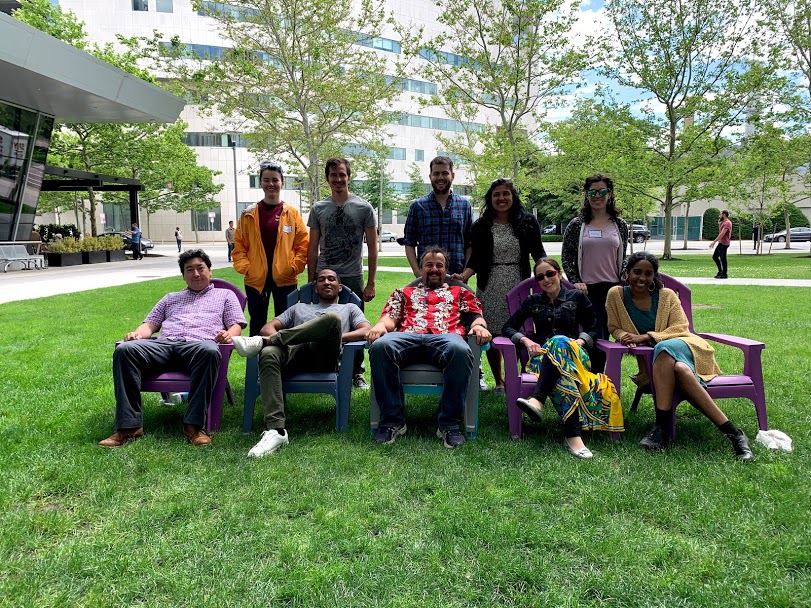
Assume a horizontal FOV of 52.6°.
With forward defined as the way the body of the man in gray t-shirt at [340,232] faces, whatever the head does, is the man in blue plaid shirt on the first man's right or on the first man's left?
on the first man's left

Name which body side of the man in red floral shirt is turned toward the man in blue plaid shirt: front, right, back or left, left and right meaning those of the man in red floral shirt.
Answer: back

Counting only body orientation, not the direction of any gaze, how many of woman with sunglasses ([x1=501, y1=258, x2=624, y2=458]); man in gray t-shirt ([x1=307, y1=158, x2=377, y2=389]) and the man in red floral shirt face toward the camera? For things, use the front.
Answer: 3

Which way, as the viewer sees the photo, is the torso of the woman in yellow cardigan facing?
toward the camera

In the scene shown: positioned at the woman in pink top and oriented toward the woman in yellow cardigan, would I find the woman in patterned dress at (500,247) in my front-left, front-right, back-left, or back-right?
back-right

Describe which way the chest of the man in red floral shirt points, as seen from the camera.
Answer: toward the camera

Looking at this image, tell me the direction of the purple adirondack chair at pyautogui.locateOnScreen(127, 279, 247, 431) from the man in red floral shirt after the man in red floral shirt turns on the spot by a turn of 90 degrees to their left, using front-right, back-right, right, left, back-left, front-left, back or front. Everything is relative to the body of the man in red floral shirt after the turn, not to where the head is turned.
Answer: back

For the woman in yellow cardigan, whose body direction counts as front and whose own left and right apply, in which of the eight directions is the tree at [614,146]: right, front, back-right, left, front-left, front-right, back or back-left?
back

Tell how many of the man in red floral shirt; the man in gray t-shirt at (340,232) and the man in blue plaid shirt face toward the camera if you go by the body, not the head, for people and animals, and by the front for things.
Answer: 3

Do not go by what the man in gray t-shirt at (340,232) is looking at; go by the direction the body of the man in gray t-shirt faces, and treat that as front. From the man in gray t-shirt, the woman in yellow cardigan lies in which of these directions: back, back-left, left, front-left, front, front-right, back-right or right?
front-left

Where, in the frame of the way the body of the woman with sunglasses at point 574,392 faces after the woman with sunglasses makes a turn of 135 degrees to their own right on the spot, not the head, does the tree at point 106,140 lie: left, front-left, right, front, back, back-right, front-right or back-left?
front

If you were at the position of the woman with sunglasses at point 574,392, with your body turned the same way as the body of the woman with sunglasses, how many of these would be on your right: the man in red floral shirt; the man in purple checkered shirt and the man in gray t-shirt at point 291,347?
3
